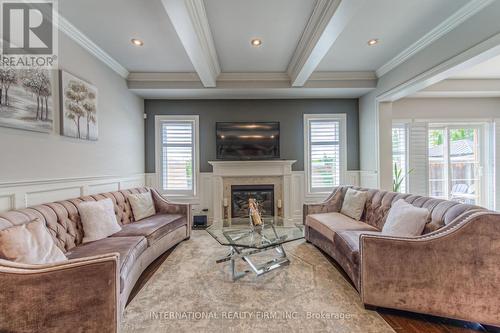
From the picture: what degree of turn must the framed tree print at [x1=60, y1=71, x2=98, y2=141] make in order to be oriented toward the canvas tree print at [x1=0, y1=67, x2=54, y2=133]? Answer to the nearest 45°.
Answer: approximately 90° to its right

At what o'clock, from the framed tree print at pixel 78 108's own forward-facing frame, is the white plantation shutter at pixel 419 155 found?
The white plantation shutter is roughly at 11 o'clock from the framed tree print.

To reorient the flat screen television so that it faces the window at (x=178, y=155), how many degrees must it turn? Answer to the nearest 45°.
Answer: approximately 90° to its right

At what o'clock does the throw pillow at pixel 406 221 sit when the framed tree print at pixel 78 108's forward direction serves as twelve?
The throw pillow is roughly at 12 o'clock from the framed tree print.

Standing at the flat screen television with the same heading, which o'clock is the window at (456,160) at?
The window is roughly at 9 o'clock from the flat screen television.

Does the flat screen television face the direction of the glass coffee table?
yes

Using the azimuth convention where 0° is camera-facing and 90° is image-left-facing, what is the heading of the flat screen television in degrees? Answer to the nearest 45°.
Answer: approximately 0°

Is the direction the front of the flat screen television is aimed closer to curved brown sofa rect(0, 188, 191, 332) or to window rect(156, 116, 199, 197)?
the curved brown sofa

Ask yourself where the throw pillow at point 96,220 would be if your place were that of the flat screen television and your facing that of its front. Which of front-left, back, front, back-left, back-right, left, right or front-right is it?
front-right

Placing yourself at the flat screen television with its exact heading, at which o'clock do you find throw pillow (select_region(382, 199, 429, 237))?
The throw pillow is roughly at 11 o'clock from the flat screen television.

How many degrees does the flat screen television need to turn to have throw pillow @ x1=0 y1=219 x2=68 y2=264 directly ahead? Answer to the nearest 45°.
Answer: approximately 45° to its right

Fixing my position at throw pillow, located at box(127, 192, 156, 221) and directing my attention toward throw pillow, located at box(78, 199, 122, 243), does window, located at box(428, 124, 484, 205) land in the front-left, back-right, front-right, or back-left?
back-left

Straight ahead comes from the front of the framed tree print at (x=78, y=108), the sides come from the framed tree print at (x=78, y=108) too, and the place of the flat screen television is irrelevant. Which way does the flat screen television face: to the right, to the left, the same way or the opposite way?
to the right
